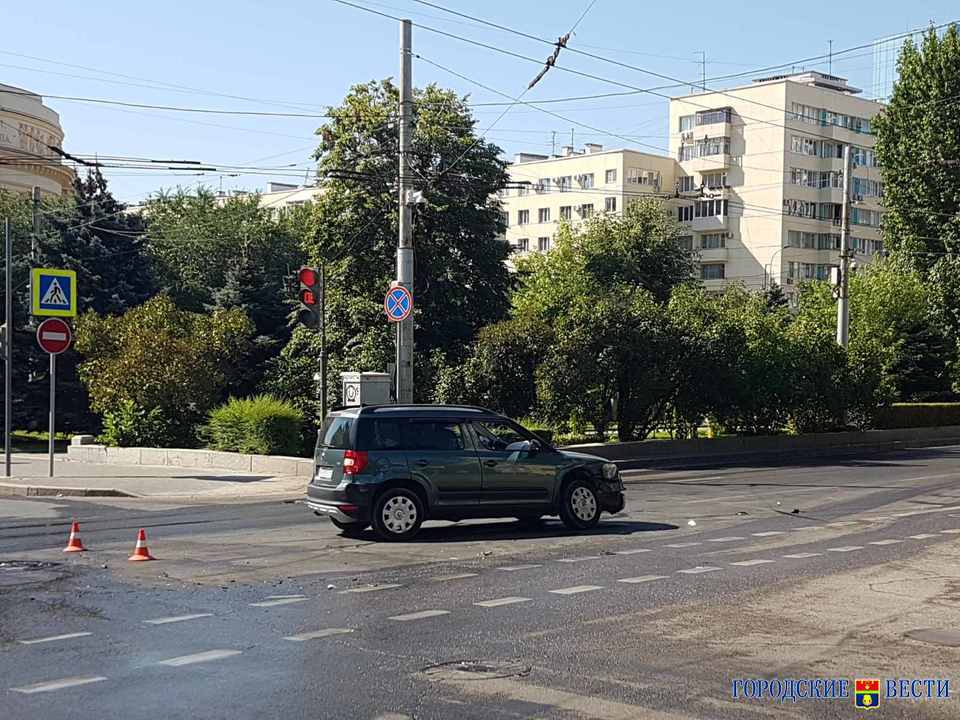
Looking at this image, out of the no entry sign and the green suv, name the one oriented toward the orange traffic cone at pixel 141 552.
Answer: the no entry sign

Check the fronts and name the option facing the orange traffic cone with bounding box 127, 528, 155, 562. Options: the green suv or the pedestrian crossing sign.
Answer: the pedestrian crossing sign

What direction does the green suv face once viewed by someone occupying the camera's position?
facing away from the viewer and to the right of the viewer

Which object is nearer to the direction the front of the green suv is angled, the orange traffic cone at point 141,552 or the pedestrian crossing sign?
the pedestrian crossing sign

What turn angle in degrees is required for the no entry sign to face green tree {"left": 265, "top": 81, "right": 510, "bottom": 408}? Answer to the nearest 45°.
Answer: approximately 135° to its left

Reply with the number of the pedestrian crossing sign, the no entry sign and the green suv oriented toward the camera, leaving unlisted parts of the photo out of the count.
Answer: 2

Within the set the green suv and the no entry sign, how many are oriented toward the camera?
1

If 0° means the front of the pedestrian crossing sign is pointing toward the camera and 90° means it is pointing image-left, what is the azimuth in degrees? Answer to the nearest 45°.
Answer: approximately 0°

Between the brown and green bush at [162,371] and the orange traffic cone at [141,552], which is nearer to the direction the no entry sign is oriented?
the orange traffic cone
